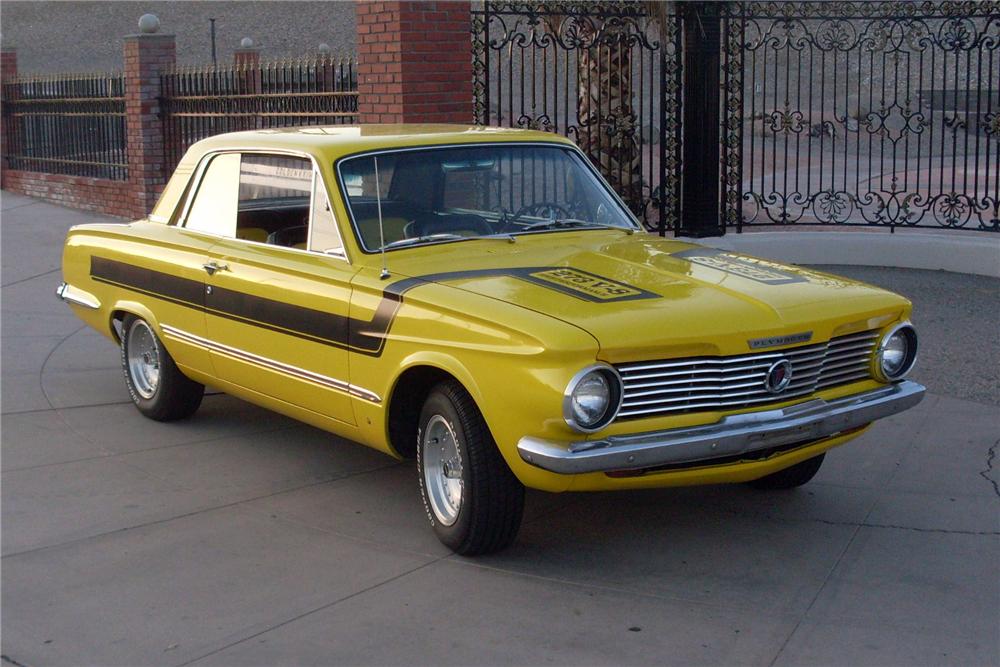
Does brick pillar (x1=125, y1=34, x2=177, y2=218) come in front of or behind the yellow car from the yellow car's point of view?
behind

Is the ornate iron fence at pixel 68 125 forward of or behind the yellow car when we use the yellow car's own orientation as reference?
behind

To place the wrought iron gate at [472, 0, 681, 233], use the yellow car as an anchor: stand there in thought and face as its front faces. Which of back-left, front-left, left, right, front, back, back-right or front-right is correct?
back-left

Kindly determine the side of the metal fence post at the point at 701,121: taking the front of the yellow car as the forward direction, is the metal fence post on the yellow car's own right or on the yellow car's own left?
on the yellow car's own left

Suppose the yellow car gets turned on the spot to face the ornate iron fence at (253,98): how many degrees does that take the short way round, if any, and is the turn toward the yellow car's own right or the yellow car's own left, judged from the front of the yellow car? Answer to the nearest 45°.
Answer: approximately 135° to the yellow car's own left

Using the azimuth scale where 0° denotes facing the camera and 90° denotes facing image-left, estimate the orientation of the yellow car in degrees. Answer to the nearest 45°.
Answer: approximately 315°

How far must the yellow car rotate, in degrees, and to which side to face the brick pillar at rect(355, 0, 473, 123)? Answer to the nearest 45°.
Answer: approximately 135° to its left
